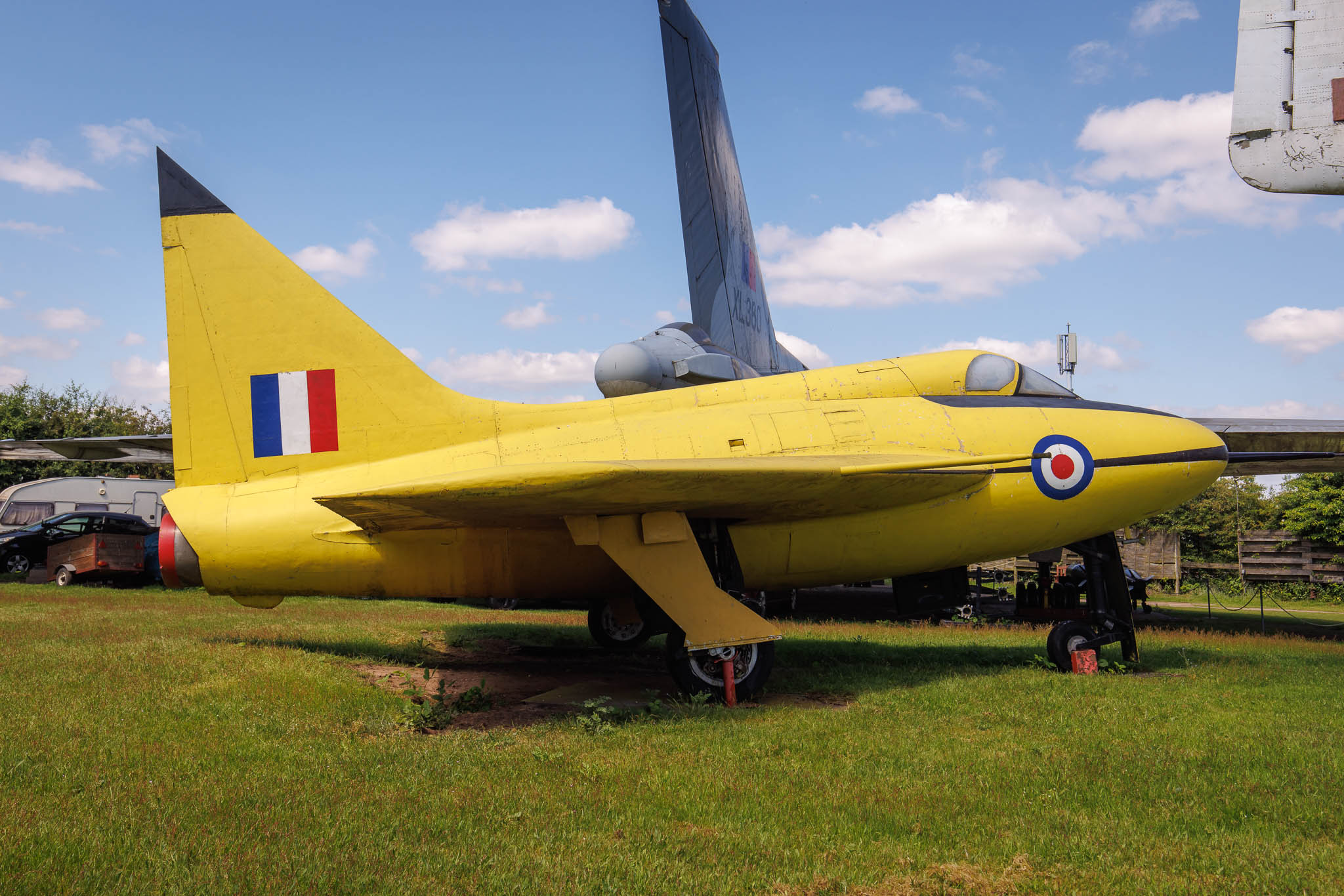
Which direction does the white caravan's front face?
to the viewer's left

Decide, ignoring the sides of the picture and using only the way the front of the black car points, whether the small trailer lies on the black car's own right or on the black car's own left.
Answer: on the black car's own left

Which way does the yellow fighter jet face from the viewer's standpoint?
to the viewer's right

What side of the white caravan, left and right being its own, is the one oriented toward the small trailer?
left

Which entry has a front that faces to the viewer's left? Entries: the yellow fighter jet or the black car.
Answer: the black car

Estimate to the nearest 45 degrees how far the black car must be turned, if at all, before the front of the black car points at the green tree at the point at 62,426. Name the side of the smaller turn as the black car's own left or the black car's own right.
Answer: approximately 90° to the black car's own right

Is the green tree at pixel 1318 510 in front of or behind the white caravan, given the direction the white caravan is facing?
behind

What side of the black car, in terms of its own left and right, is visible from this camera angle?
left

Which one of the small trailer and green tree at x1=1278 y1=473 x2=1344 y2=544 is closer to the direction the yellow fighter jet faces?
the green tree
